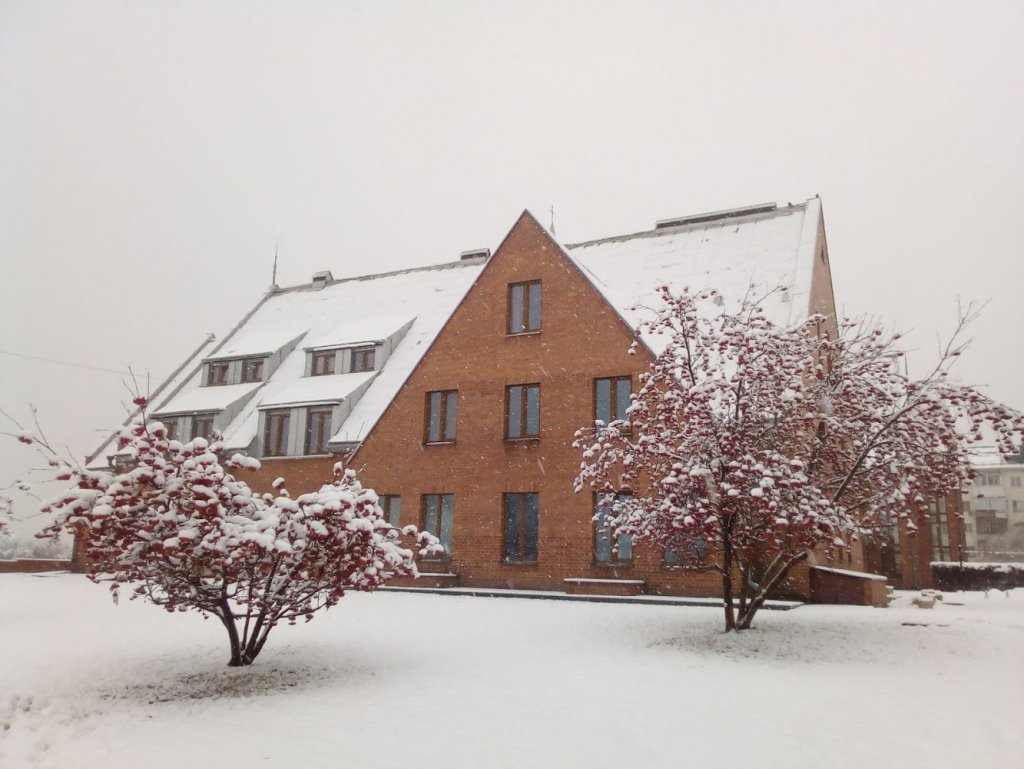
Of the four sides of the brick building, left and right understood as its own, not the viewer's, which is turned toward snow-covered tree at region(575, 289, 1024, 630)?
front

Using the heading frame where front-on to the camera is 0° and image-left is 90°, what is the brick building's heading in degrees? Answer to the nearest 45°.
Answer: approximately 0°

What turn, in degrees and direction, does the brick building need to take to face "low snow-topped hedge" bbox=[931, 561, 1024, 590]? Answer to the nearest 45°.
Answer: approximately 135° to its left

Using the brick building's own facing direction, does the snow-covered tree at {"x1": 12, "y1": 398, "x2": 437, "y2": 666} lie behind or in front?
in front

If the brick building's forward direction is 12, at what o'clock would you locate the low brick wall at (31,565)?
The low brick wall is roughly at 4 o'clock from the brick building.

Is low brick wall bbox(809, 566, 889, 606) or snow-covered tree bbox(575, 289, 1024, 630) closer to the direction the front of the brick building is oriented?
the snow-covered tree
